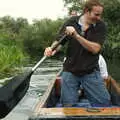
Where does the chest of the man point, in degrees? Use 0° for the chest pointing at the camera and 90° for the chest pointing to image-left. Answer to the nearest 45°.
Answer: approximately 0°
